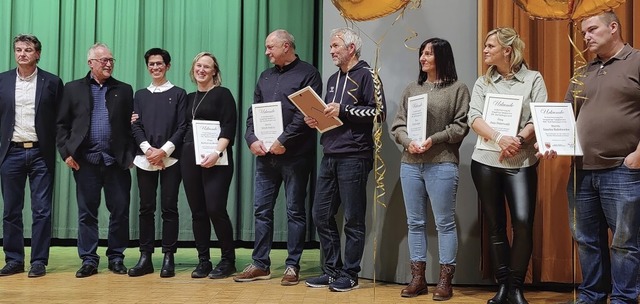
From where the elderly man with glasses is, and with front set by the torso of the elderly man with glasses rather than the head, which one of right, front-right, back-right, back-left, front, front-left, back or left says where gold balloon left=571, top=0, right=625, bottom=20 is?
front-left

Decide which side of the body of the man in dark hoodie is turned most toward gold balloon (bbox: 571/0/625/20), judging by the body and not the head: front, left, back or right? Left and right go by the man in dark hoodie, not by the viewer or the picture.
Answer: left

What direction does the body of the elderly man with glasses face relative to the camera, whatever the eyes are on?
toward the camera

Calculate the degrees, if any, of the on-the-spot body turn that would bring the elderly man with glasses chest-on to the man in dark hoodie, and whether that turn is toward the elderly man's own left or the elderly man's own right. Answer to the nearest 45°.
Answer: approximately 45° to the elderly man's own left

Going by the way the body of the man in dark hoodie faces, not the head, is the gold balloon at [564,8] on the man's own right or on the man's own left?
on the man's own left

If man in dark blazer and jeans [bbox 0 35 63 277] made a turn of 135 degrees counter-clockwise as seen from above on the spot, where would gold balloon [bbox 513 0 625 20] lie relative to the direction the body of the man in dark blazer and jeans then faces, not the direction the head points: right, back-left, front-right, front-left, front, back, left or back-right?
right

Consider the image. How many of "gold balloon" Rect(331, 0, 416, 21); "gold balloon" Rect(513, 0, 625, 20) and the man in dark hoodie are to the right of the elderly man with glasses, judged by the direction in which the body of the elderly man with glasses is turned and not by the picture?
0

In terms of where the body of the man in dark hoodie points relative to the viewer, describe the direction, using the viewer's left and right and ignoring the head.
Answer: facing the viewer and to the left of the viewer

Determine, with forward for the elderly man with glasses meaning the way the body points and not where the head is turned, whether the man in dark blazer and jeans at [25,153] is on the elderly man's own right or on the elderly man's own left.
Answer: on the elderly man's own right

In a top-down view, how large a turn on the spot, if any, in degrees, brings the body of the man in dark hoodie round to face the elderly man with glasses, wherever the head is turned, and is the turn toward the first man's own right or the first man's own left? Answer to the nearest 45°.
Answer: approximately 45° to the first man's own right

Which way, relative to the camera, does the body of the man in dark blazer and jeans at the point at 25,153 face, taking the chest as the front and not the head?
toward the camera

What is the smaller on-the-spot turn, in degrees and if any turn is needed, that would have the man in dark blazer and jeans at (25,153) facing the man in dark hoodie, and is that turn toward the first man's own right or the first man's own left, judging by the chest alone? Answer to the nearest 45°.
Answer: approximately 45° to the first man's own left

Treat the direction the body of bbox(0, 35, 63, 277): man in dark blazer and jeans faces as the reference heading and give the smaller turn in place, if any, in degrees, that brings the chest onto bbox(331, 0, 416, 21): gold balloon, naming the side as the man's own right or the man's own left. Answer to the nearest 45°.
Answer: approximately 45° to the man's own left

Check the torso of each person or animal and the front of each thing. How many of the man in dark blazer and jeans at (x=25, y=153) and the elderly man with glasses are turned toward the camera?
2

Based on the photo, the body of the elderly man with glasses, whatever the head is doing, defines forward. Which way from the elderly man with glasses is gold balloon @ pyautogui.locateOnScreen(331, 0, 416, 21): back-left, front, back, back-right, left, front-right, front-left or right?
front-left
